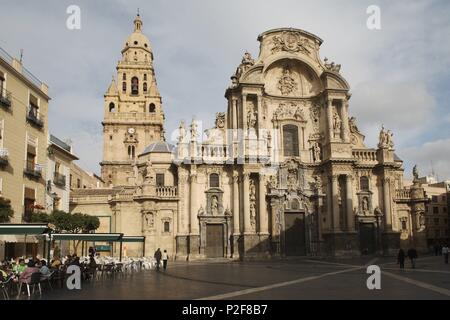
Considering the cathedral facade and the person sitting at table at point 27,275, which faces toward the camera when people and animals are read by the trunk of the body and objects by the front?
the cathedral facade

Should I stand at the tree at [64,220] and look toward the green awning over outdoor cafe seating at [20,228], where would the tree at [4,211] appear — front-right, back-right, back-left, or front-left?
front-right

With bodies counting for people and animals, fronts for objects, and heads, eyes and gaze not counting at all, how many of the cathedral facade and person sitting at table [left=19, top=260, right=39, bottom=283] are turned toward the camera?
1

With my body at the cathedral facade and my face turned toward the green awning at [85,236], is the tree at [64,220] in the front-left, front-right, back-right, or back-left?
front-right

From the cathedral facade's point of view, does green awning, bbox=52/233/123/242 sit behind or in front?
in front

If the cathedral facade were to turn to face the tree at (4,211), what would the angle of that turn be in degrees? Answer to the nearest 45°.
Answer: approximately 45° to its right

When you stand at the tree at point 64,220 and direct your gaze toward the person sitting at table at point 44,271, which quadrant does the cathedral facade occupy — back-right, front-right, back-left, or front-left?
back-left

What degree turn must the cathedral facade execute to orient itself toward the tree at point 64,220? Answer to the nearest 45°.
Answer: approximately 45° to its right

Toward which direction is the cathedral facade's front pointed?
toward the camera
